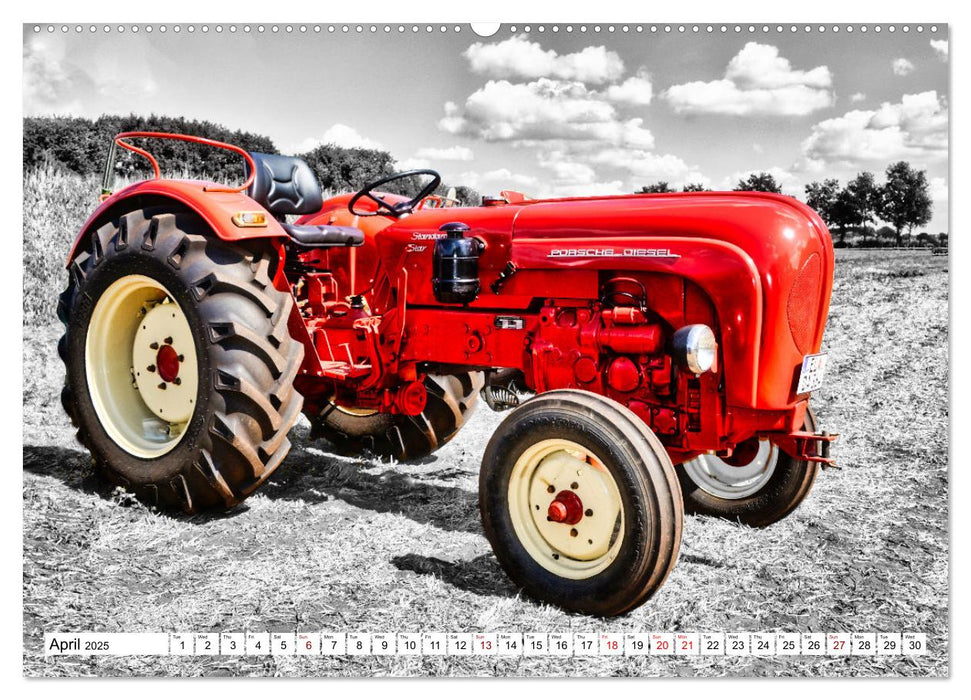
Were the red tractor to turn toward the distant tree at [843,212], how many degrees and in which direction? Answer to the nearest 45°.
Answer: approximately 45° to its left

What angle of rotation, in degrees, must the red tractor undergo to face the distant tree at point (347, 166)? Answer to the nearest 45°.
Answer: approximately 180°

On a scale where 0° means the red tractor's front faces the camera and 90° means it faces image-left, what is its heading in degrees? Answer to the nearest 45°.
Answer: approximately 315°

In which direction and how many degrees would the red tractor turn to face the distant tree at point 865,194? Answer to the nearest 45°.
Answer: approximately 45° to its left
